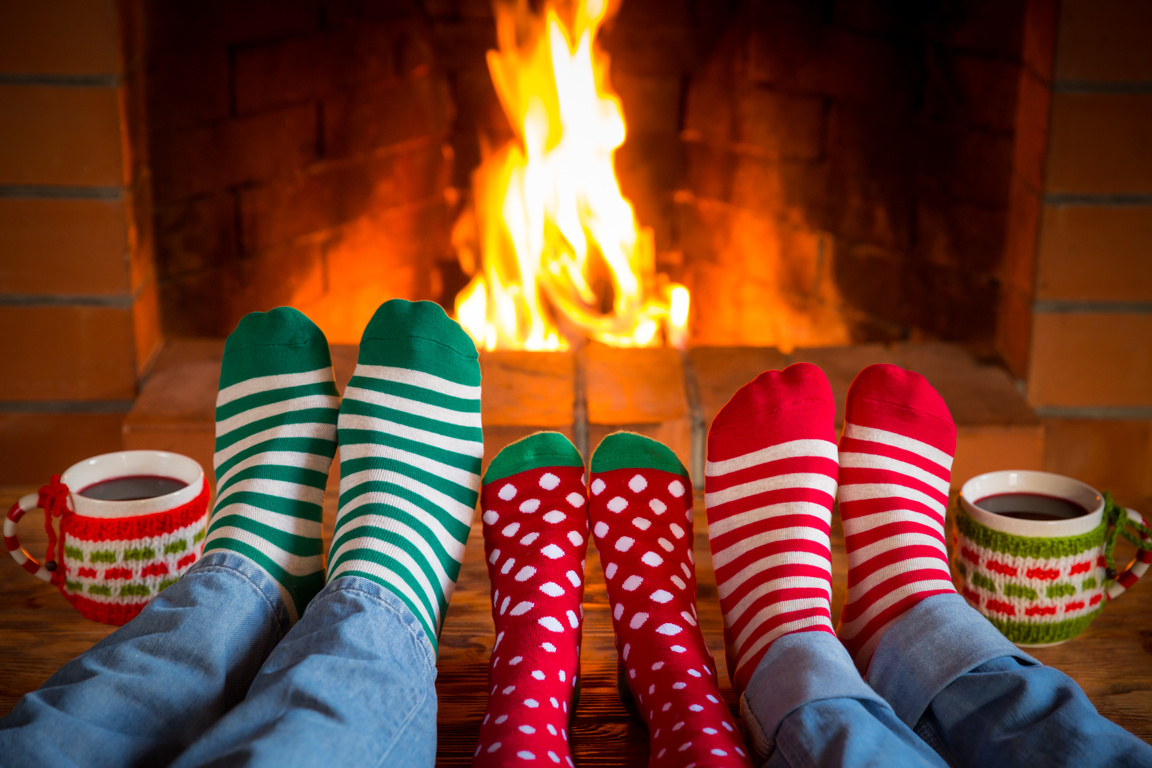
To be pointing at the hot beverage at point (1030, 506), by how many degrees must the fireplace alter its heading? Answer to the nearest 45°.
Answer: approximately 45° to its left

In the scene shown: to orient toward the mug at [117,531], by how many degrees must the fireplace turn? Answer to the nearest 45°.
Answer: approximately 45° to its right

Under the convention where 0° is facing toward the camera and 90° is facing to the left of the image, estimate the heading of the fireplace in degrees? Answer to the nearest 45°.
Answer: approximately 0°

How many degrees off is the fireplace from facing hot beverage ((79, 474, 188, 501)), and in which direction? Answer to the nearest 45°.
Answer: approximately 45° to its right
